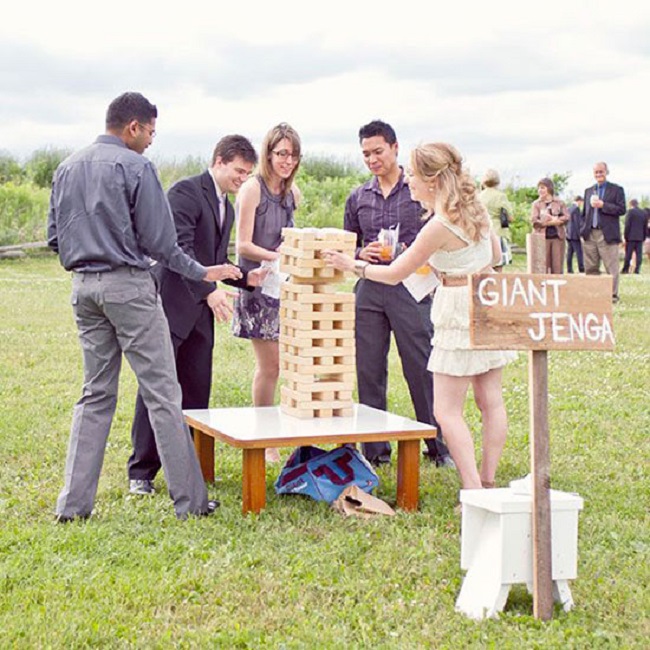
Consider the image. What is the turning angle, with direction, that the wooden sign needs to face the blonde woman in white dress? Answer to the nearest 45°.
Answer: approximately 180°

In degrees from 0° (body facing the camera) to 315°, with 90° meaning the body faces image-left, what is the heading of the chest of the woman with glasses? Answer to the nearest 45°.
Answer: approximately 315°

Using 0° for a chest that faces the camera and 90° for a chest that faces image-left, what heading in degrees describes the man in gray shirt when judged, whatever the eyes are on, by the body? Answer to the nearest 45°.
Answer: approximately 225°

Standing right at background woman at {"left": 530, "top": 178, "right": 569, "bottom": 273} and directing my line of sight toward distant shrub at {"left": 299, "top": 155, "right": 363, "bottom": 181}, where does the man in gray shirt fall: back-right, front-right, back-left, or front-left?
back-left

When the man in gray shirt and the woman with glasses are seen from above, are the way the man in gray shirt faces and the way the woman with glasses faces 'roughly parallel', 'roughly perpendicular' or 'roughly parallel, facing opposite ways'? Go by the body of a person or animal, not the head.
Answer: roughly perpendicular

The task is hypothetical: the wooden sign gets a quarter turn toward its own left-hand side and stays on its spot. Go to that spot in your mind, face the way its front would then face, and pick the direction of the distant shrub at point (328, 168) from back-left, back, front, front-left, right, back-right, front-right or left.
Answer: left

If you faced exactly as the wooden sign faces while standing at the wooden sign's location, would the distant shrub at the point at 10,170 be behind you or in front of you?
behind

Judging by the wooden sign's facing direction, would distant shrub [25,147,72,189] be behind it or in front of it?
behind

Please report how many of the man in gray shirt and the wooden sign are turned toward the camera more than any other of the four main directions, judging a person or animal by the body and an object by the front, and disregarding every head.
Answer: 1

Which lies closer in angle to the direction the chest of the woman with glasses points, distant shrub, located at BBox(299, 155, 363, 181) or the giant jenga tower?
the giant jenga tower

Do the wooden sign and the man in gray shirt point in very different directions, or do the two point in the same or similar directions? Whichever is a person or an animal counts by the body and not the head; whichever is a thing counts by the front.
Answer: very different directions
